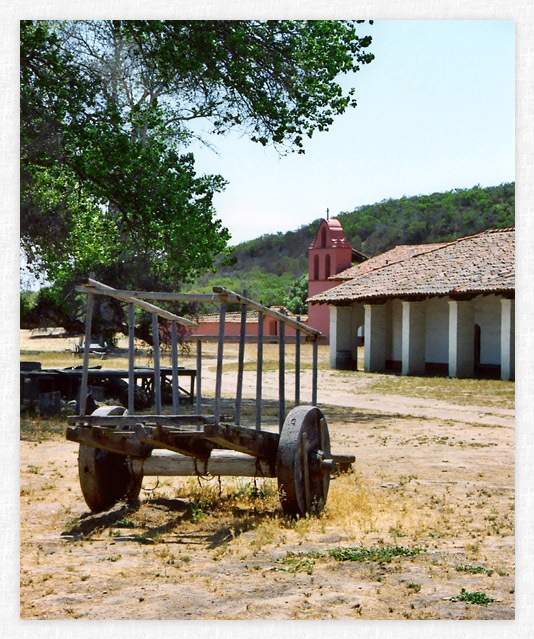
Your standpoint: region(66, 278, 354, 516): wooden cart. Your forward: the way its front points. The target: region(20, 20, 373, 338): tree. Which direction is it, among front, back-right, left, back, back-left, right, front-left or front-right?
front-left

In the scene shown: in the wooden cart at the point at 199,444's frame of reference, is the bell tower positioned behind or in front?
in front

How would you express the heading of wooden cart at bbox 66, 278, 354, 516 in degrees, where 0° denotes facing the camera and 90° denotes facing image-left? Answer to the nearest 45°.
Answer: approximately 225°

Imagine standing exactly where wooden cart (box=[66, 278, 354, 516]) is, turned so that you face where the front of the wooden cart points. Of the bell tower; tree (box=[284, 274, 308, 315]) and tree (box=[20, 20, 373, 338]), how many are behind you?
0

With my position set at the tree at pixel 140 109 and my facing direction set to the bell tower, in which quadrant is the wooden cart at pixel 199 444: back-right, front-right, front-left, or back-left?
back-right

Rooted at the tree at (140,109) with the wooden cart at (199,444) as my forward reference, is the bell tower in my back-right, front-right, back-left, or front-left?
back-left

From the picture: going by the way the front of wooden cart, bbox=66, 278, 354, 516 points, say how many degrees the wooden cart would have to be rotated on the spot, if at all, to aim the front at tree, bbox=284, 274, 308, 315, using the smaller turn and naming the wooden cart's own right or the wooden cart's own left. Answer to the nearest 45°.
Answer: approximately 45° to the wooden cart's own left
